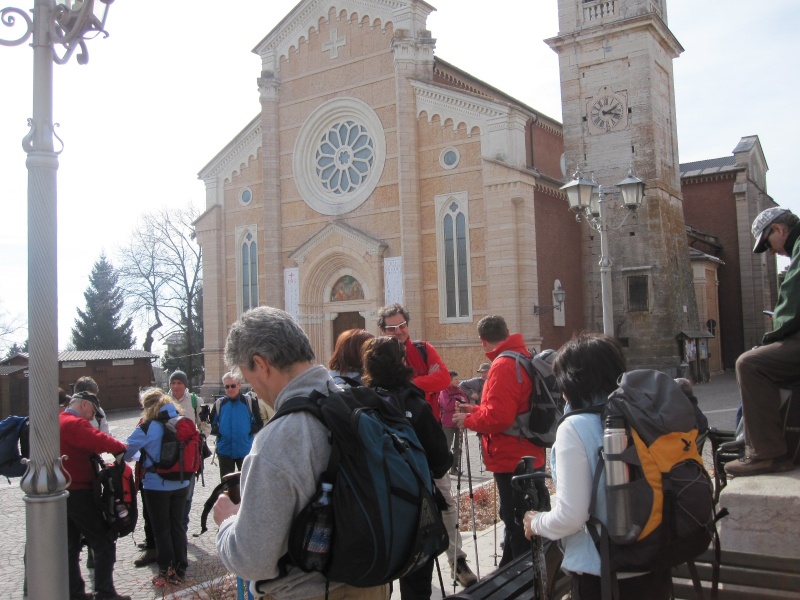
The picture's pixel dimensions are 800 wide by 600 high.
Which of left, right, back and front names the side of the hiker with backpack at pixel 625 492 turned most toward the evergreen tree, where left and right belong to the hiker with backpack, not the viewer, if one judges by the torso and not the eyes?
front

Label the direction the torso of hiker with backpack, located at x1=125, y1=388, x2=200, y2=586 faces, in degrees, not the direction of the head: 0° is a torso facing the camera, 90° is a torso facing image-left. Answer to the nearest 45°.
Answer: approximately 135°

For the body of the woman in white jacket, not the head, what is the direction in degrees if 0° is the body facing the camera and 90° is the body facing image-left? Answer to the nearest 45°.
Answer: approximately 135°

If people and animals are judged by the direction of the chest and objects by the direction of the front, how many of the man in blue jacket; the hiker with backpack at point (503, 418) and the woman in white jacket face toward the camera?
1

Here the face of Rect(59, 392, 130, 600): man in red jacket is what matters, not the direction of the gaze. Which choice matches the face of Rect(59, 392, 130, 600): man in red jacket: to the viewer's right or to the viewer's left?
to the viewer's right

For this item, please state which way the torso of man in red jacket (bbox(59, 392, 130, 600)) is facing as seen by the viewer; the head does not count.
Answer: to the viewer's right

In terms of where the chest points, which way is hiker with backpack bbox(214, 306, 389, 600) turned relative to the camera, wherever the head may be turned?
to the viewer's left

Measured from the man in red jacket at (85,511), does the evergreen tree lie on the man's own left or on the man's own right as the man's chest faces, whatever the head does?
on the man's own left

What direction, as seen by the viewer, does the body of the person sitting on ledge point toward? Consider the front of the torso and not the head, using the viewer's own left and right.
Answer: facing to the left of the viewer

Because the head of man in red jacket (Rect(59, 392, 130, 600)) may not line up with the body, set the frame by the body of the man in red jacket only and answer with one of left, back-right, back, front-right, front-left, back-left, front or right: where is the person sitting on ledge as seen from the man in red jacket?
front-right

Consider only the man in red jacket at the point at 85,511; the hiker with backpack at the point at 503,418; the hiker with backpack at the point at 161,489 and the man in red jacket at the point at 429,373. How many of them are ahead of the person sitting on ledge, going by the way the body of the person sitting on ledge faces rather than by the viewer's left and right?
4
